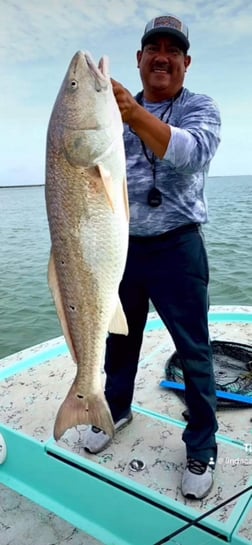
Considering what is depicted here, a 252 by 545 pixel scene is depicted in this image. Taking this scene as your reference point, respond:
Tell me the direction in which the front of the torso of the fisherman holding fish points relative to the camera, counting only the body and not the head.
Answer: toward the camera

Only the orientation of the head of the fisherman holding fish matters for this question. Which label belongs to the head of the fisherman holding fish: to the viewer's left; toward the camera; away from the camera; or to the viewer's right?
toward the camera
